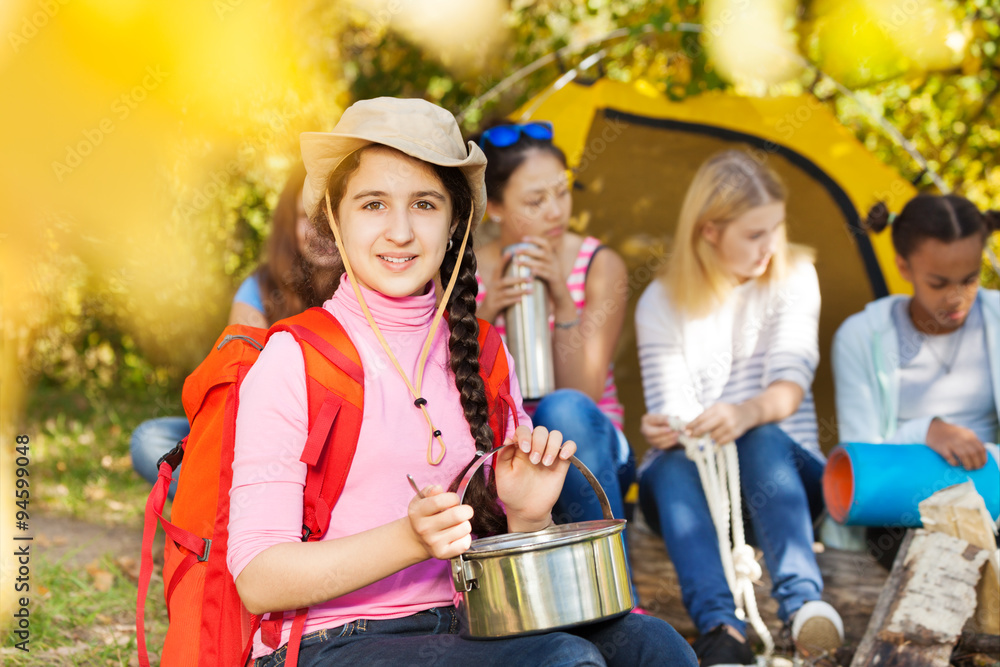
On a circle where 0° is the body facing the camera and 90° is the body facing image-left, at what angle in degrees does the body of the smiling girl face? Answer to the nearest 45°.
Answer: approximately 315°

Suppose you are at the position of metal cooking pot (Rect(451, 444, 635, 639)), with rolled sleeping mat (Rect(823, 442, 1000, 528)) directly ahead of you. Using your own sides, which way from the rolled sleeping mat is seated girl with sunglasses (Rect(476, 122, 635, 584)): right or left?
left

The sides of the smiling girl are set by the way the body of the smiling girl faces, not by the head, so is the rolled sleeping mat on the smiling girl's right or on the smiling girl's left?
on the smiling girl's left

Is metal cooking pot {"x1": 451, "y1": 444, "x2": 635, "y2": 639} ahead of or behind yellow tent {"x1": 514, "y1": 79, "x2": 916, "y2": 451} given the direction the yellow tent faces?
ahead

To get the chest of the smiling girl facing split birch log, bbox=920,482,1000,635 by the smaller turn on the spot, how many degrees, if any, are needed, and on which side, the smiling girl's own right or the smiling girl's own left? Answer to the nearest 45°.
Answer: approximately 90° to the smiling girl's own left

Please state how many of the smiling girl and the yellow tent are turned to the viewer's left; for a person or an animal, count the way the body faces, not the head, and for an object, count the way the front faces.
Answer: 0

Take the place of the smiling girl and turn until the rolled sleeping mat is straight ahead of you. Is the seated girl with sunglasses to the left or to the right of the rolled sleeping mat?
left

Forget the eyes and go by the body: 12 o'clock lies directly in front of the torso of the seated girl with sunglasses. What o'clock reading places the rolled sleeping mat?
The rolled sleeping mat is roughly at 10 o'clock from the seated girl with sunglasses.

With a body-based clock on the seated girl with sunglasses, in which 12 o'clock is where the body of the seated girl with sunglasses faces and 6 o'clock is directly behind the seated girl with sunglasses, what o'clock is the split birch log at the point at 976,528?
The split birch log is roughly at 10 o'clock from the seated girl with sunglasses.

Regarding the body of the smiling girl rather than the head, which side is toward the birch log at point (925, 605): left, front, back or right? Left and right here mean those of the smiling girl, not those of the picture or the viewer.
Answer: left
